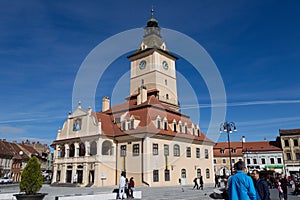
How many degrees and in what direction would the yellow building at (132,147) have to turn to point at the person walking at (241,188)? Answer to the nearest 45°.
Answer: approximately 45° to its left
